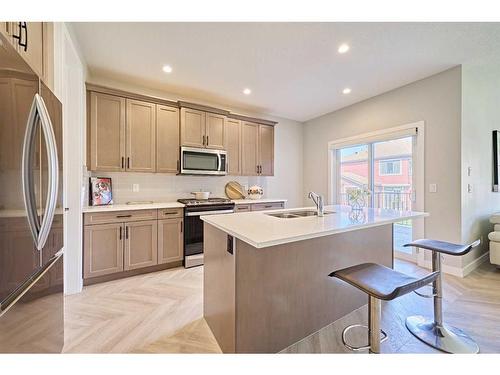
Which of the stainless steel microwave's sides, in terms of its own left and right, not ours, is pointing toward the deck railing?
left

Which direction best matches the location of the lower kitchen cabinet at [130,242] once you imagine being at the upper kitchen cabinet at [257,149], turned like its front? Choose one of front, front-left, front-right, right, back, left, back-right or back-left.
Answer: right

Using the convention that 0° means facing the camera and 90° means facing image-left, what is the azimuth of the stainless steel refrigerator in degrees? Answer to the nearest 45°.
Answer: approximately 270°

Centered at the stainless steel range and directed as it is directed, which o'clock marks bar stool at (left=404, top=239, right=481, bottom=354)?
The bar stool is roughly at 12 o'clock from the stainless steel range.

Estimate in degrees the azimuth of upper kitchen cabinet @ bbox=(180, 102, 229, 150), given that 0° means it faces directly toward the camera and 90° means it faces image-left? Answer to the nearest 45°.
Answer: approximately 315°
